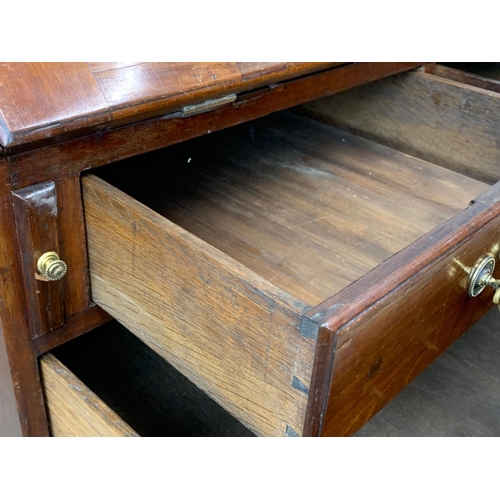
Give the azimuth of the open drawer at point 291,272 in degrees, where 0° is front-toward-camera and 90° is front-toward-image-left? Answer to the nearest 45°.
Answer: approximately 315°
